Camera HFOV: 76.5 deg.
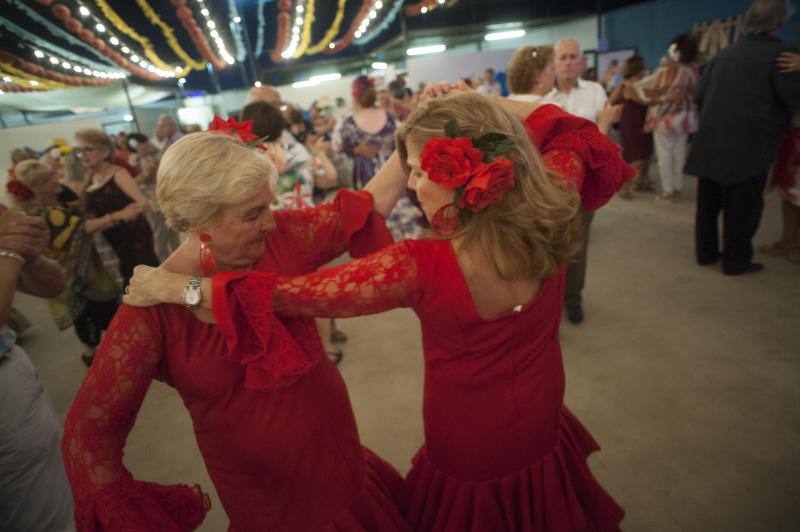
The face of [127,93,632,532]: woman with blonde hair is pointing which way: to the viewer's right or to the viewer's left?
to the viewer's left

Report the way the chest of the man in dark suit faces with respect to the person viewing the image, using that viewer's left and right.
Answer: facing away from the viewer and to the right of the viewer

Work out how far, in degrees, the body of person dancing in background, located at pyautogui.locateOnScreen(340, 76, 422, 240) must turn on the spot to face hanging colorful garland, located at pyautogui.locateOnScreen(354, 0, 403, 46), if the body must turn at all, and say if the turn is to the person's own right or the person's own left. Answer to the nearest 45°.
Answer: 0° — they already face it

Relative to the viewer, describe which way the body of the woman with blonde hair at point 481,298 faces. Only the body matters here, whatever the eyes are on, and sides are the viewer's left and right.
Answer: facing away from the viewer and to the left of the viewer

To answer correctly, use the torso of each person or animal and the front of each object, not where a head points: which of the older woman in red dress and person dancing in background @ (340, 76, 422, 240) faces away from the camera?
the person dancing in background

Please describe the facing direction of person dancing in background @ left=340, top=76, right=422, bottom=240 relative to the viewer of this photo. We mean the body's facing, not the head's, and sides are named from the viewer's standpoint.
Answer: facing away from the viewer

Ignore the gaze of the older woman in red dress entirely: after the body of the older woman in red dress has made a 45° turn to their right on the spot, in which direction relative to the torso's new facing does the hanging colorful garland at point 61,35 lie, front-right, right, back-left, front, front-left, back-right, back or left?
back

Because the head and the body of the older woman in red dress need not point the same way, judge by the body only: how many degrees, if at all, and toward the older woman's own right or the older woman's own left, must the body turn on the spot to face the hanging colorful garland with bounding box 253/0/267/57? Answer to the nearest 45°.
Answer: approximately 135° to the older woman's own left

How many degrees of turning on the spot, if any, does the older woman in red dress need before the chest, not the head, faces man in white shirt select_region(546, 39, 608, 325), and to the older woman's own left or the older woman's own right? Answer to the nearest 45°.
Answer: approximately 90° to the older woman's own left
